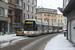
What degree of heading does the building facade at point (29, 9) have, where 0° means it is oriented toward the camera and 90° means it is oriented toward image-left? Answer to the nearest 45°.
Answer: approximately 315°
